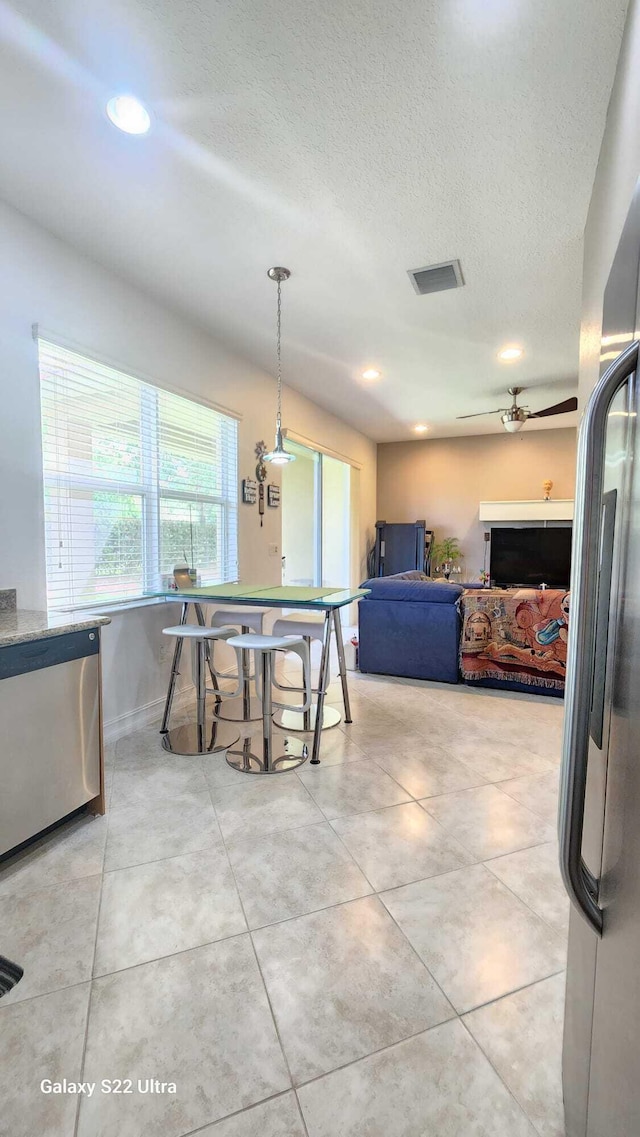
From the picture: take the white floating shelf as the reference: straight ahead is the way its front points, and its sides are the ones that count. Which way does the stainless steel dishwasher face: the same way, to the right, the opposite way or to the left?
to the left

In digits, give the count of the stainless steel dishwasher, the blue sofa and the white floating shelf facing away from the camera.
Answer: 1

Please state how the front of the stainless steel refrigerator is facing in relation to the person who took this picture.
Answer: facing to the left of the viewer

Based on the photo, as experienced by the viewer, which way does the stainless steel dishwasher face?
facing the viewer and to the right of the viewer

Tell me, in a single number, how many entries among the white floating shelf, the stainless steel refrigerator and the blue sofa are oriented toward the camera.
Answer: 1

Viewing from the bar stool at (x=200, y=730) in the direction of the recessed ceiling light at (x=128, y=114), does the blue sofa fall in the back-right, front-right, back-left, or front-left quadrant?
back-left

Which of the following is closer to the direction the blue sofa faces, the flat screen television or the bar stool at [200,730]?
the flat screen television

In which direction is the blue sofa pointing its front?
away from the camera

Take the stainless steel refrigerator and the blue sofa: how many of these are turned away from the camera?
1

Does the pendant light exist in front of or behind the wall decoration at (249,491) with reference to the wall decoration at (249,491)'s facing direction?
in front

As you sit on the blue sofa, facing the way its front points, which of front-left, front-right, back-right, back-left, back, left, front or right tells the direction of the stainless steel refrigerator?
back
